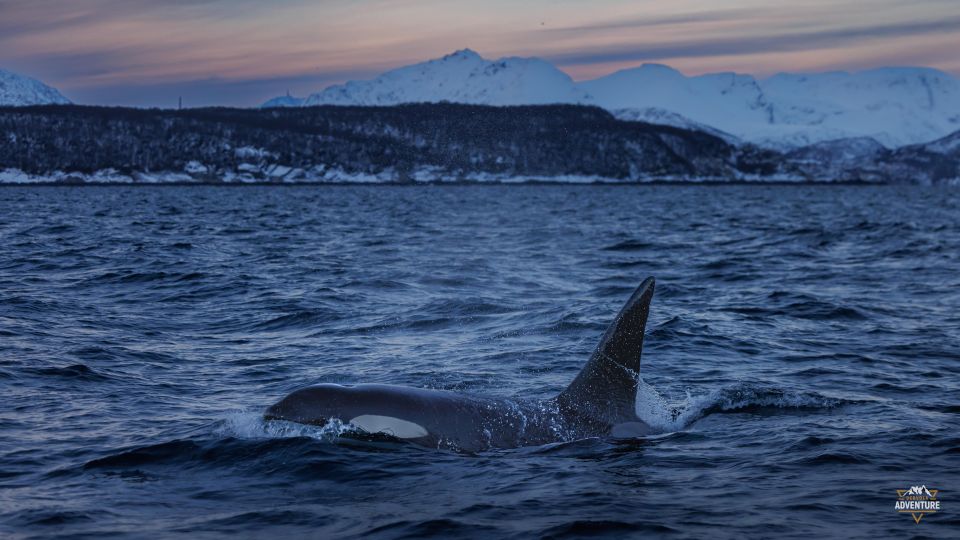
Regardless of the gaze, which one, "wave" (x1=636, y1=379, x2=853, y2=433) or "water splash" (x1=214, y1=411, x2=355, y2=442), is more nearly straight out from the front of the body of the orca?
the water splash

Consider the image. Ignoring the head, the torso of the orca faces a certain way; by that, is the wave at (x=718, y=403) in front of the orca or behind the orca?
behind

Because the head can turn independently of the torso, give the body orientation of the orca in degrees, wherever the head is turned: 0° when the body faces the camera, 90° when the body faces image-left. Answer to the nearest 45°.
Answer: approximately 90°

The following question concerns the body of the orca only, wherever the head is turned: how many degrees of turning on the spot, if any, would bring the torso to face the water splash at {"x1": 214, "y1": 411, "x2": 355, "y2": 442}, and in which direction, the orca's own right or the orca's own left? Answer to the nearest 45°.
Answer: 0° — it already faces it
